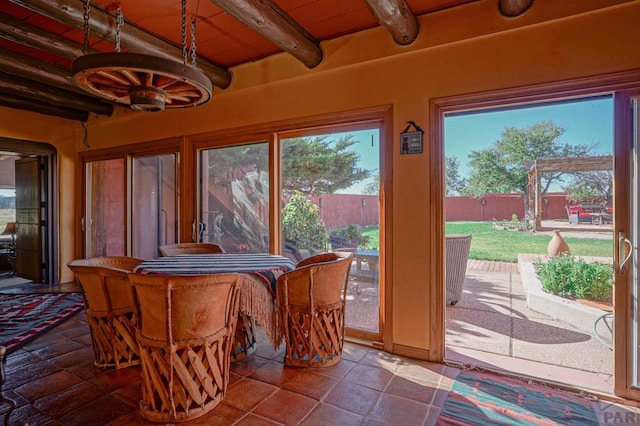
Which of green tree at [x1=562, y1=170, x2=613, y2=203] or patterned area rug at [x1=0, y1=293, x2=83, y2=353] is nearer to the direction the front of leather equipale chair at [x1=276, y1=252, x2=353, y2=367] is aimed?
the patterned area rug

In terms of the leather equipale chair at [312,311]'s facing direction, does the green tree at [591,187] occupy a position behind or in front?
behind

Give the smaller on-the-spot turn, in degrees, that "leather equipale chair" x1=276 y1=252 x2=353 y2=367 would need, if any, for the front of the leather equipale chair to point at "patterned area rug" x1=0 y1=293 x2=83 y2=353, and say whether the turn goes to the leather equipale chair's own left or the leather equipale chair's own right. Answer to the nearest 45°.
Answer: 0° — it already faces it

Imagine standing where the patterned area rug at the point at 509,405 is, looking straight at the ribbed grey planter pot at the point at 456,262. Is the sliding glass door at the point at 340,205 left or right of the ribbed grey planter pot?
left

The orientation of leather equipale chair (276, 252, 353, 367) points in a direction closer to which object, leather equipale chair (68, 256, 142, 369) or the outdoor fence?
the leather equipale chair

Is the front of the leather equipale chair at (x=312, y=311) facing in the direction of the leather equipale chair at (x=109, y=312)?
yes

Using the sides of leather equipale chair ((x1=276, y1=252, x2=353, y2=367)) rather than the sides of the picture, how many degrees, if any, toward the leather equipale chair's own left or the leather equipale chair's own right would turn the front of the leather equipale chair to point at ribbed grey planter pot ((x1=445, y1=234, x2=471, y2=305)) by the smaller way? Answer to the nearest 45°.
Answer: approximately 135° to the leather equipale chair's own right

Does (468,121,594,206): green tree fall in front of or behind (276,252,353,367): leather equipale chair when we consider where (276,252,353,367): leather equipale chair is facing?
behind

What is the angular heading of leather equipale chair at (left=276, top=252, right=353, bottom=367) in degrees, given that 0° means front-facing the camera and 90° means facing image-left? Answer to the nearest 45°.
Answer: approximately 90°

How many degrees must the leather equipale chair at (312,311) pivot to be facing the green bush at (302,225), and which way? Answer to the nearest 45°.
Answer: approximately 90° to its right

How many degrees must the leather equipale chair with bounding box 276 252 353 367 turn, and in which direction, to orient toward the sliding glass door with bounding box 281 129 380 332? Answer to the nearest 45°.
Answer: approximately 90° to its right
